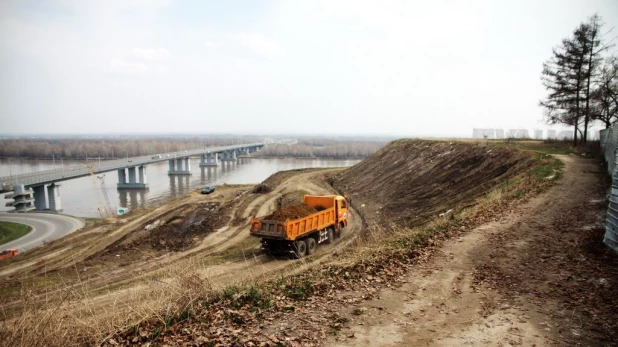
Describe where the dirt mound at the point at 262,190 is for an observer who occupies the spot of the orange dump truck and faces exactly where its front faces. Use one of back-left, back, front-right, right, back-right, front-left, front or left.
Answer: front-left

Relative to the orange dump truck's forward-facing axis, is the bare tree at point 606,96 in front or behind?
in front

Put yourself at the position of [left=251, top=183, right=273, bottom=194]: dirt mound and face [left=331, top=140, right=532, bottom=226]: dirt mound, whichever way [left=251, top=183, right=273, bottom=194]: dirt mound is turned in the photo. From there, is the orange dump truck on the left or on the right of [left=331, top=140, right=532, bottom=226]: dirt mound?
right

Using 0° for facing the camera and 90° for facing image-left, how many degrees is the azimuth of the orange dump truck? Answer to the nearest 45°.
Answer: approximately 225°

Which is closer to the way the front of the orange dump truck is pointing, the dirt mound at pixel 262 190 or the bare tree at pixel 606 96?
the bare tree

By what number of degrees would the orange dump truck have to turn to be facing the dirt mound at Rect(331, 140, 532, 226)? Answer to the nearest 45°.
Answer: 0° — it already faces it
